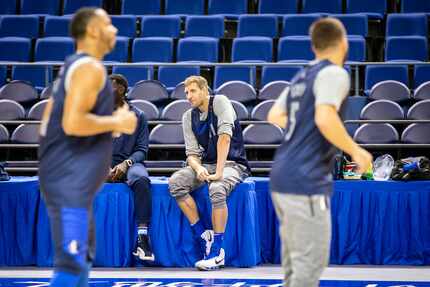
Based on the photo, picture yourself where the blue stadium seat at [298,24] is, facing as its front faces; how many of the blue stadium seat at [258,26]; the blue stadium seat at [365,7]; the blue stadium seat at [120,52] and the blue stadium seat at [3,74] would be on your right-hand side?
3

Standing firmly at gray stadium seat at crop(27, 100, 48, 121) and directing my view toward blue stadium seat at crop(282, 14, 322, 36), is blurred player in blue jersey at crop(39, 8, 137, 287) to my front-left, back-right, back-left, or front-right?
back-right

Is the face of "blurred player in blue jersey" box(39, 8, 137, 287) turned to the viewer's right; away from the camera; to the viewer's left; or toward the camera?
to the viewer's right

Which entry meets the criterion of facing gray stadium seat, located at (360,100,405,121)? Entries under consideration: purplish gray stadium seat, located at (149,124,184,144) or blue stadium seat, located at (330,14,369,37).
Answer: blue stadium seat, located at (330,14,369,37)

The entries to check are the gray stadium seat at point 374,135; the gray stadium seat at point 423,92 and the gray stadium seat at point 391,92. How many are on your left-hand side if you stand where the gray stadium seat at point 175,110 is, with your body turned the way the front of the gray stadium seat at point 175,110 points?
3

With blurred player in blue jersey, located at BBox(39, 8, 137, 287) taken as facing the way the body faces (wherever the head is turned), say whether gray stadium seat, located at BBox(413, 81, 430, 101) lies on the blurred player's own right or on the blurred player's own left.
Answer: on the blurred player's own left

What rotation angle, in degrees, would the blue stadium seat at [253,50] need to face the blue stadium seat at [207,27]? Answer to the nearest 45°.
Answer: approximately 135° to its right

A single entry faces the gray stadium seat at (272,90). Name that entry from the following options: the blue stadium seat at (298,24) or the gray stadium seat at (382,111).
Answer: the blue stadium seat at (298,24)

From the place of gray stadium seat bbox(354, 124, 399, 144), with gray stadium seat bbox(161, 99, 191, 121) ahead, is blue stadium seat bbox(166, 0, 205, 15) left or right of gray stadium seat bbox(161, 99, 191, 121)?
right

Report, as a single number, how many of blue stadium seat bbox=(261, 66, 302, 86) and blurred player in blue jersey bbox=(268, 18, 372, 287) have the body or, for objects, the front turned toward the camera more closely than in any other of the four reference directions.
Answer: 1

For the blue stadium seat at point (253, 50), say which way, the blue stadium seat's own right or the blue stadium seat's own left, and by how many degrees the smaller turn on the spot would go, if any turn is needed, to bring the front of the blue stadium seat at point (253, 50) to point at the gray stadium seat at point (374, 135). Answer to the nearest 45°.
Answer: approximately 45° to the blue stadium seat's own left

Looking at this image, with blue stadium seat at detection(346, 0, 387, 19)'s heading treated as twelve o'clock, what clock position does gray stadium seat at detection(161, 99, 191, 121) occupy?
gray stadium seat at detection(161, 99, 191, 121) is roughly at 1 o'clock from blue stadium seat at detection(346, 0, 387, 19).
